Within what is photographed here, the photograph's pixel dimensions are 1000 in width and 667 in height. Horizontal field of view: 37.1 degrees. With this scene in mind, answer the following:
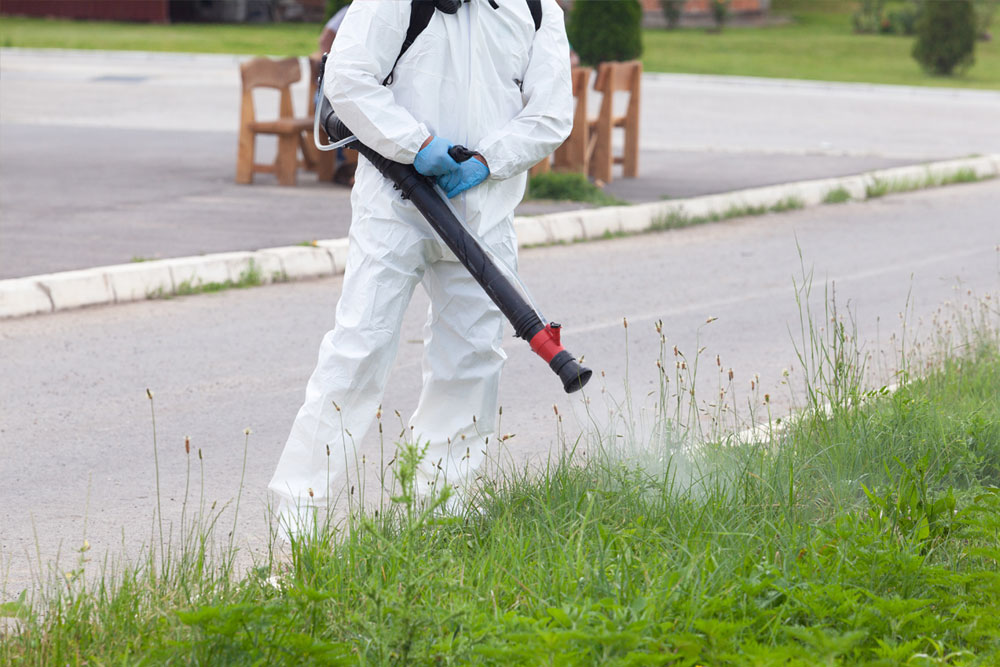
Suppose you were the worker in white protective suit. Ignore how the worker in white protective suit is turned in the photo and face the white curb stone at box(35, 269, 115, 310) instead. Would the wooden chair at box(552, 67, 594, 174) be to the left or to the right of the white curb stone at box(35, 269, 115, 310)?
right

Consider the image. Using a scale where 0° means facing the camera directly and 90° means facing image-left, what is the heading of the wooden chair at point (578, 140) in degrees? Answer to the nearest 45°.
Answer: approximately 90°

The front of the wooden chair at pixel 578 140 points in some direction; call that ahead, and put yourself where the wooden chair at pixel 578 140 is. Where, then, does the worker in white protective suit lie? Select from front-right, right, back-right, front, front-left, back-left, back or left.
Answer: left

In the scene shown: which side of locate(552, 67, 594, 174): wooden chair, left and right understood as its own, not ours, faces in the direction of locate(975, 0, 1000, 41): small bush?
right

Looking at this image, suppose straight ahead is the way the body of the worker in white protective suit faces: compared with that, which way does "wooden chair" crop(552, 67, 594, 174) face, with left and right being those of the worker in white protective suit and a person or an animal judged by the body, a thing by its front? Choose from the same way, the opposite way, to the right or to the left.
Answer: to the right

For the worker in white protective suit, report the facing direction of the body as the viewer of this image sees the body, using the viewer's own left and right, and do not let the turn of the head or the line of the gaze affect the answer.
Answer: facing the viewer

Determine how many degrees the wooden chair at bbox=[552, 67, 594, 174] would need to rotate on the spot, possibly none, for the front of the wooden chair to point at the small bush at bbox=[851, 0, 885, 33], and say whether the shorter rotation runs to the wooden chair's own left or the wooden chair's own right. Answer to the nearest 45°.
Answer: approximately 90° to the wooden chair's own right

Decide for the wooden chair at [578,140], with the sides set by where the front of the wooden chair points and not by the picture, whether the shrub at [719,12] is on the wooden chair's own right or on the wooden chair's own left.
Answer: on the wooden chair's own right

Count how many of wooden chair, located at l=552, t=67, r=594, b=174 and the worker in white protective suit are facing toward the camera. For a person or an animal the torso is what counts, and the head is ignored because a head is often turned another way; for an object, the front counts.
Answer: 1

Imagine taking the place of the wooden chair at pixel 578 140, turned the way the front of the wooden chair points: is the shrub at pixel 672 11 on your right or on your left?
on your right

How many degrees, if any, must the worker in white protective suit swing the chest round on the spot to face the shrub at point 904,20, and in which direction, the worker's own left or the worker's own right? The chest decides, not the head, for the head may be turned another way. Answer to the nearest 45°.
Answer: approximately 180°

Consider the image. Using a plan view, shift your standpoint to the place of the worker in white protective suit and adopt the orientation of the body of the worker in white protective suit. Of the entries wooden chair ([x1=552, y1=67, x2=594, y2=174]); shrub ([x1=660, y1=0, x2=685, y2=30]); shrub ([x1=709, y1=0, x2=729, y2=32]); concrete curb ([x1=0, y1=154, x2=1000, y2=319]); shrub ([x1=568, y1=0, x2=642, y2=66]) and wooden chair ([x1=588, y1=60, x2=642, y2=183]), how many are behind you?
6

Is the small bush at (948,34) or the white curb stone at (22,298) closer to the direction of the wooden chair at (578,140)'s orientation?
the white curb stone

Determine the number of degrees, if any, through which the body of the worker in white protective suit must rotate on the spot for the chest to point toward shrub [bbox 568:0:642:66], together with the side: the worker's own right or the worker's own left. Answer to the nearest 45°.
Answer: approximately 180°

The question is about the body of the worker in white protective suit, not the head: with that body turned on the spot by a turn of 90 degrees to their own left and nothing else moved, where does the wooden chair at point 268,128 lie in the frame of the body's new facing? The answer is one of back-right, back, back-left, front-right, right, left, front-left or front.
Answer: left
